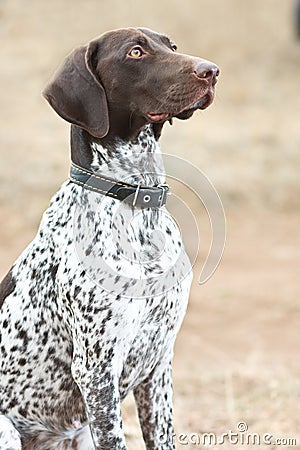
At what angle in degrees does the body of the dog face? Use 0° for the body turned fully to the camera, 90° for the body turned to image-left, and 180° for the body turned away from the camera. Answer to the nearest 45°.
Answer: approximately 315°
